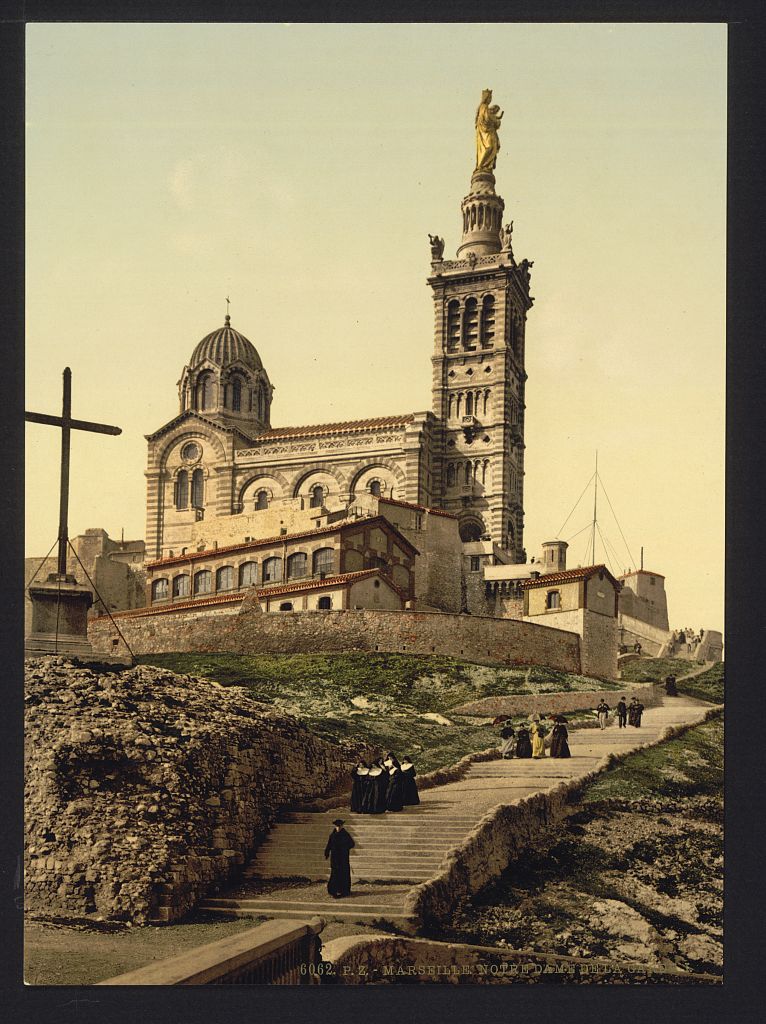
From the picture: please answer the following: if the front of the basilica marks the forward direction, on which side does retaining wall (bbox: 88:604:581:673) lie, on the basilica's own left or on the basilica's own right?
on the basilica's own right

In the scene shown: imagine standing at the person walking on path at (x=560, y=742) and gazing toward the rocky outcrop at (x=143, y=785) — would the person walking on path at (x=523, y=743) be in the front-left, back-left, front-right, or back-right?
front-right

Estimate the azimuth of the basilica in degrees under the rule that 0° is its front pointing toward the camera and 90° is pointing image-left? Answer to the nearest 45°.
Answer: approximately 270°

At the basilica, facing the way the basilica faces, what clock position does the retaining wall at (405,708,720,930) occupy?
The retaining wall is roughly at 3 o'clock from the basilica.

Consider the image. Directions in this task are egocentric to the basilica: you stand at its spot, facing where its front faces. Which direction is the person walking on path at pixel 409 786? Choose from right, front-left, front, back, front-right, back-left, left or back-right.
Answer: right

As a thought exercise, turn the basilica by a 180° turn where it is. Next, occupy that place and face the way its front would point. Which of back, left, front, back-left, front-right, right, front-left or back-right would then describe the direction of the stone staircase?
left

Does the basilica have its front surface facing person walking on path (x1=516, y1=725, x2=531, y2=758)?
no

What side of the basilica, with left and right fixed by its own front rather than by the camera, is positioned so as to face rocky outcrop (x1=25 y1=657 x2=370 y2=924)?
right

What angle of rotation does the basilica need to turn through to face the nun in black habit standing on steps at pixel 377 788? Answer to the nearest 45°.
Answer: approximately 90° to its right
